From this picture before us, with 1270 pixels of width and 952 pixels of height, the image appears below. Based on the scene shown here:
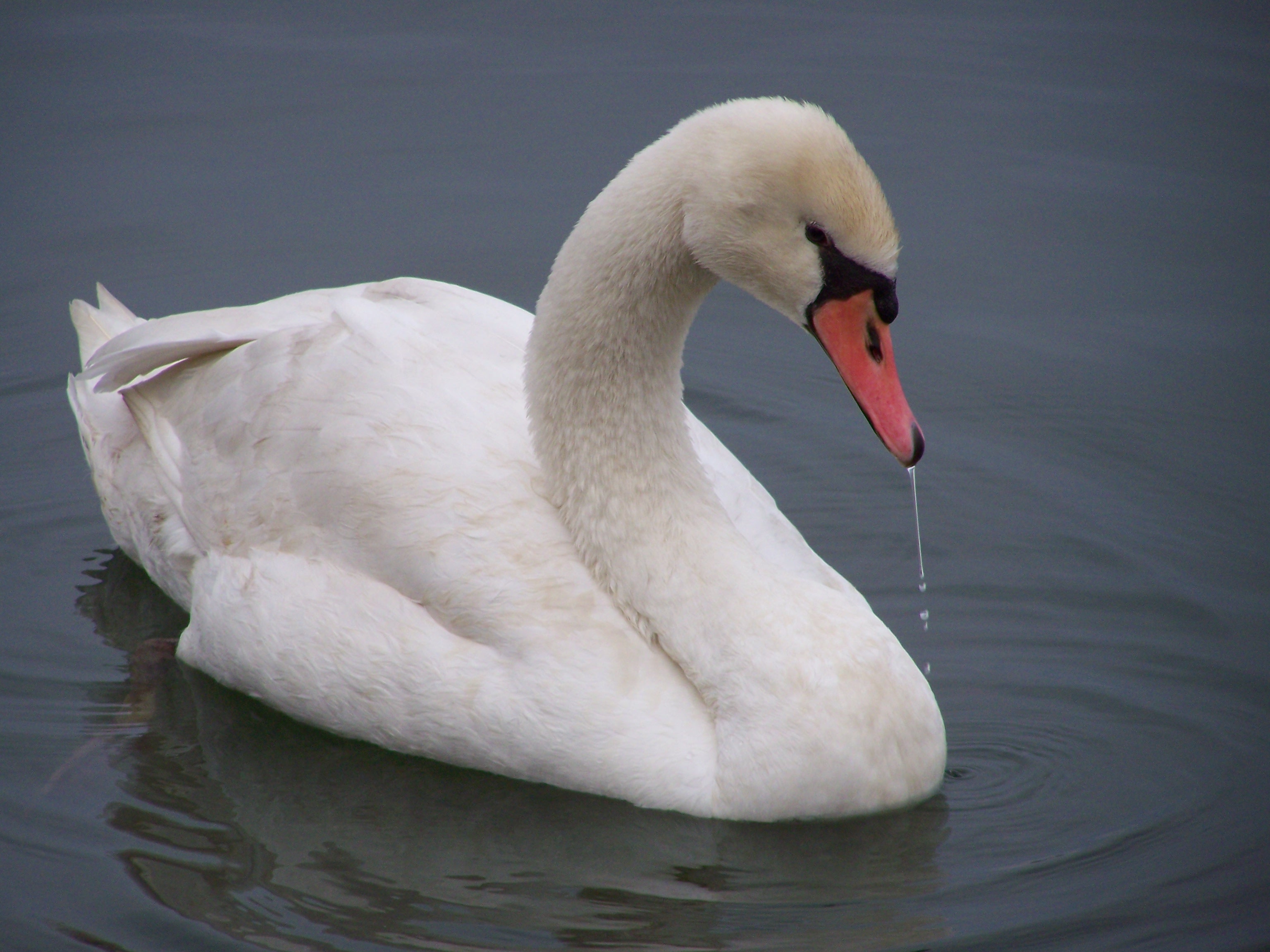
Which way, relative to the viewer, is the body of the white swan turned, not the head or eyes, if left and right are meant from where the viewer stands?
facing the viewer and to the right of the viewer

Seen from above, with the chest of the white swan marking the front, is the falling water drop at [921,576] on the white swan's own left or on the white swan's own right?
on the white swan's own left
